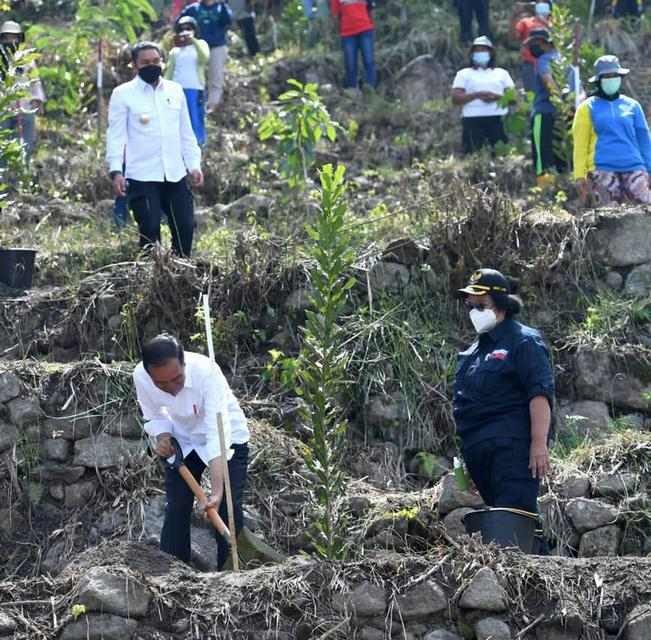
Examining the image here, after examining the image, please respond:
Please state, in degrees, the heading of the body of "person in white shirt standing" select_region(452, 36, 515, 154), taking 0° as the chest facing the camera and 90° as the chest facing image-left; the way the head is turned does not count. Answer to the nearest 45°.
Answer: approximately 0°

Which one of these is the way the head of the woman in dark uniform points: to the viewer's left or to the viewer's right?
to the viewer's left

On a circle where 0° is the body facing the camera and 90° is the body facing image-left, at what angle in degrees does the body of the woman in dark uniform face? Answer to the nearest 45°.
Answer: approximately 45°
